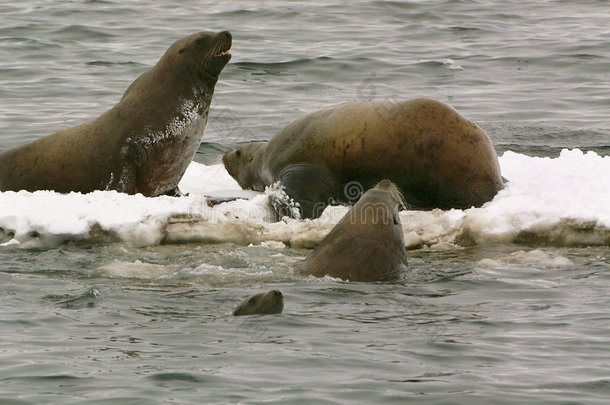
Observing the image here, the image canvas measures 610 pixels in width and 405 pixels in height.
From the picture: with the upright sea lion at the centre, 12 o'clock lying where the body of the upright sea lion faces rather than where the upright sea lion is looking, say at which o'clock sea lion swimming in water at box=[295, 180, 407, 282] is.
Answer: The sea lion swimming in water is roughly at 2 o'clock from the upright sea lion.

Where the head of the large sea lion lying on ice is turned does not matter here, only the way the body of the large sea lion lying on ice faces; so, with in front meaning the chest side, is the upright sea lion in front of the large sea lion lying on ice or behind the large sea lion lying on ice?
in front

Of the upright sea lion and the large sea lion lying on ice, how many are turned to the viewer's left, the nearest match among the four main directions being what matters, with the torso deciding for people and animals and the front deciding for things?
1

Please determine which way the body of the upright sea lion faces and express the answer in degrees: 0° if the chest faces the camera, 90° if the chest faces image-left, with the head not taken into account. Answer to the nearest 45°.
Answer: approximately 270°

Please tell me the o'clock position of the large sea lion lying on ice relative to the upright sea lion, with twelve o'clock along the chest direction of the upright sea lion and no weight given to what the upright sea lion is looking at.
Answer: The large sea lion lying on ice is roughly at 1 o'clock from the upright sea lion.

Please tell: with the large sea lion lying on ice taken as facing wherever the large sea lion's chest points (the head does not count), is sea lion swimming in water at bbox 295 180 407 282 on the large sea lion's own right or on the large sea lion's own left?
on the large sea lion's own left

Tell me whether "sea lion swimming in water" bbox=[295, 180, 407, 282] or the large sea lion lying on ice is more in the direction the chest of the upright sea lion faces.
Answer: the large sea lion lying on ice

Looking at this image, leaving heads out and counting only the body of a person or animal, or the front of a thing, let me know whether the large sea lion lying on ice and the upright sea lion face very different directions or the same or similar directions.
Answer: very different directions

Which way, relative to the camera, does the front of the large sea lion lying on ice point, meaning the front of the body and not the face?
to the viewer's left

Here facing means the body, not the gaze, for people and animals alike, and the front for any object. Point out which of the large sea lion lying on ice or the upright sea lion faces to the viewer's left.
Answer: the large sea lion lying on ice
